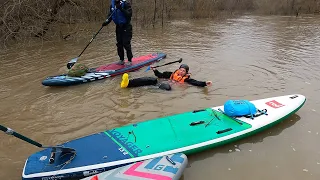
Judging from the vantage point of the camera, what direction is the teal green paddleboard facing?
facing away from the viewer and to the right of the viewer

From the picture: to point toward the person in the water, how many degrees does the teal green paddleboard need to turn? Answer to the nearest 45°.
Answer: approximately 45° to its left
